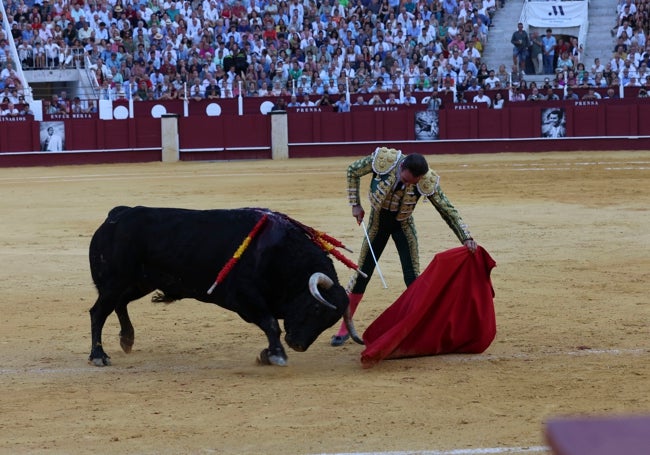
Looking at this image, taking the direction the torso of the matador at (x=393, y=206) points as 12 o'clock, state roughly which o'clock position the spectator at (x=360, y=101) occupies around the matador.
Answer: The spectator is roughly at 6 o'clock from the matador.

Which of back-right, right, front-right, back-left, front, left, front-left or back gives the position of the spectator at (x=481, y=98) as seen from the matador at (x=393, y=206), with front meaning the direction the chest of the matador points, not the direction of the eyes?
back

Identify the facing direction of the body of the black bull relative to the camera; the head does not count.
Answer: to the viewer's right

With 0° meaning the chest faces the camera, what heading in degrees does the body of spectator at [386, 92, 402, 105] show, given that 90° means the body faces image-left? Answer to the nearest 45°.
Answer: approximately 0°

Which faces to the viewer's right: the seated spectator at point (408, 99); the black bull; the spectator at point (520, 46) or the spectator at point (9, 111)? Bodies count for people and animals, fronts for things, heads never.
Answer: the black bull

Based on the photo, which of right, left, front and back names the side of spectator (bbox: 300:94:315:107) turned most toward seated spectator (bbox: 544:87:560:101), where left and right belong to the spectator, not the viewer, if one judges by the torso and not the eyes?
left

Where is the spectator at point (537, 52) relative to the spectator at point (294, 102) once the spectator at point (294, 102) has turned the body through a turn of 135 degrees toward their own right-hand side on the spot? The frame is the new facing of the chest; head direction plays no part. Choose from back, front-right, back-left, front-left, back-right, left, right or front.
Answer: back-right

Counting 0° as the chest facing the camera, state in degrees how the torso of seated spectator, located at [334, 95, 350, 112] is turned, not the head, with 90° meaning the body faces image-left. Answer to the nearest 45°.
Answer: approximately 0°

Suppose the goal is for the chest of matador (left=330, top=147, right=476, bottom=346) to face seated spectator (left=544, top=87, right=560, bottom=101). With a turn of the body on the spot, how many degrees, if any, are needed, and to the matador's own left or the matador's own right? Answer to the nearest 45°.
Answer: approximately 180°
